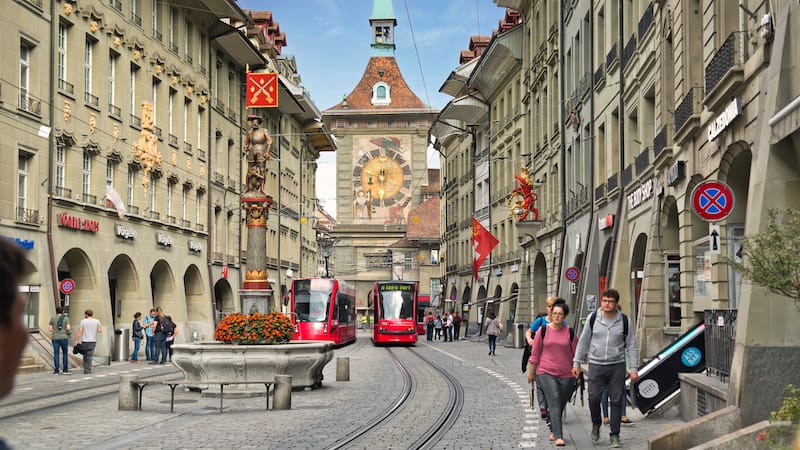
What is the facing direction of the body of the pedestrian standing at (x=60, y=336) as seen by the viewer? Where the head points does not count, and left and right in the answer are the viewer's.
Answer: facing away from the viewer

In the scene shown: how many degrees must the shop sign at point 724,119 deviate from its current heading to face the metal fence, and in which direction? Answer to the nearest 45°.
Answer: approximately 45° to its left
